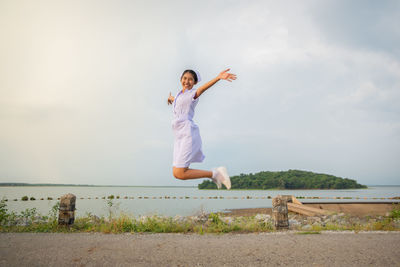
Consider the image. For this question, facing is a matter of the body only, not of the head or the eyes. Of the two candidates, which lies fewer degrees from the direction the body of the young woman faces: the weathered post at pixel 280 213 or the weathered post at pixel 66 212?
the weathered post at pixel 66 212

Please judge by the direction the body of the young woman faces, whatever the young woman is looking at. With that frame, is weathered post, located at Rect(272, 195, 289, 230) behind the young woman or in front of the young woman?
behind

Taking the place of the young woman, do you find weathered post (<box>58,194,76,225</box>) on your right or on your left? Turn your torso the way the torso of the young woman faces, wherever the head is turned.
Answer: on your right

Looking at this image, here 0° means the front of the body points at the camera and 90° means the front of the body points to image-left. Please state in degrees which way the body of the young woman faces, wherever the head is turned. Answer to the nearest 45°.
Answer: approximately 45°
